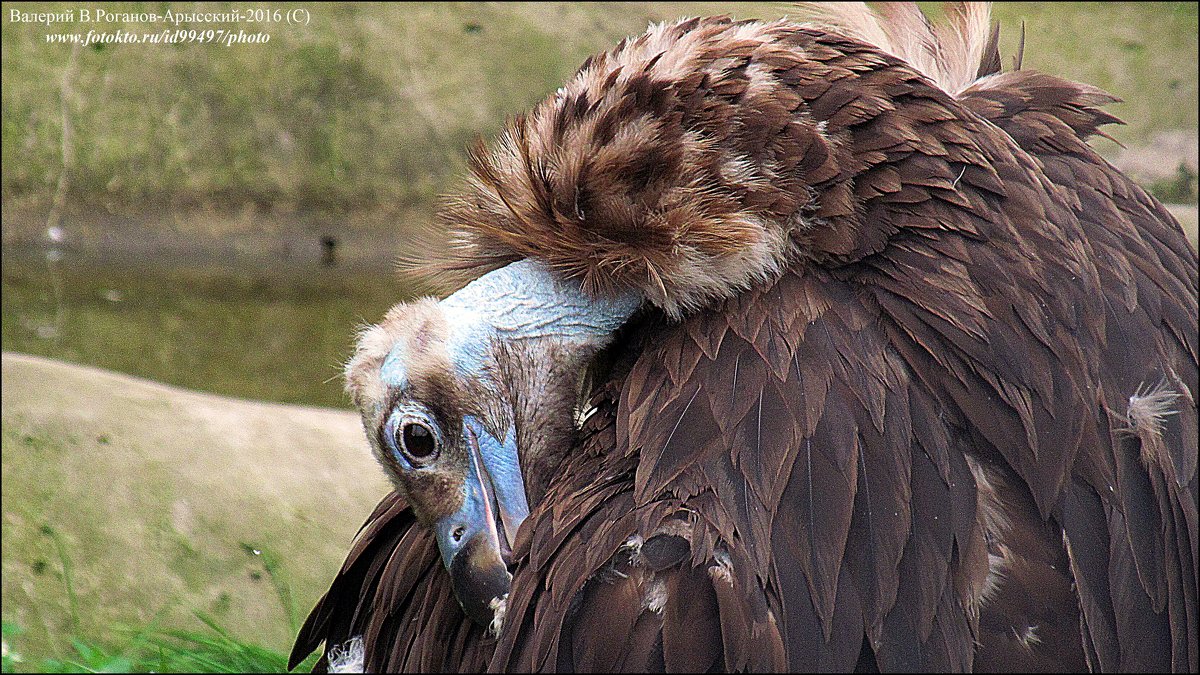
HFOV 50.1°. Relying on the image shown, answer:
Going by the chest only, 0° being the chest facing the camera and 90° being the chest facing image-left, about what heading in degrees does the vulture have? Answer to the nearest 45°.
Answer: approximately 45°
